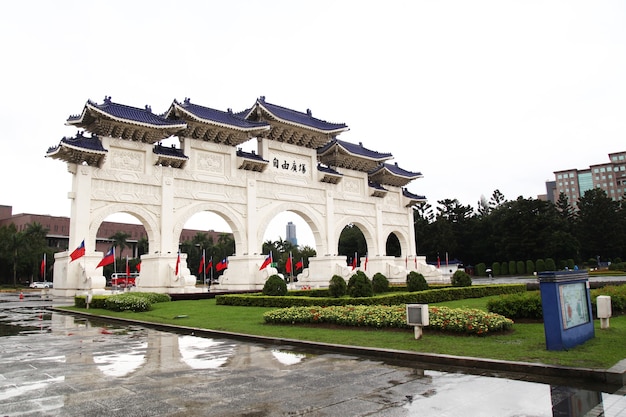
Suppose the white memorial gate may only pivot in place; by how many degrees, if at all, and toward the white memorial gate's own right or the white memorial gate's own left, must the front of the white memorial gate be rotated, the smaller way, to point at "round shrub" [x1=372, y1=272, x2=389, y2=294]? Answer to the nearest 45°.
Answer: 0° — it already faces it

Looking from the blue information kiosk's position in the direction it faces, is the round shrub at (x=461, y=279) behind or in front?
behind

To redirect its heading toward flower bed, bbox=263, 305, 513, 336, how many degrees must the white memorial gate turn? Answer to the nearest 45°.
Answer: approximately 45° to its right

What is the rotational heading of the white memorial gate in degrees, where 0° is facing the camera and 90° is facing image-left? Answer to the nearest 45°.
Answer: approximately 315°

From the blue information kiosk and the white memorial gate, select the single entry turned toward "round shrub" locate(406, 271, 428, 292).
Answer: the white memorial gate

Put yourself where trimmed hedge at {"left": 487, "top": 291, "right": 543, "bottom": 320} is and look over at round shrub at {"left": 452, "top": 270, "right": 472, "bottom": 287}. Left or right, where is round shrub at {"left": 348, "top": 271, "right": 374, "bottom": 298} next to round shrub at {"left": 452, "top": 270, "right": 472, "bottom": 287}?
left

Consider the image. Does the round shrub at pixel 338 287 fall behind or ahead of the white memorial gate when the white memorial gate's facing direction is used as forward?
ahead

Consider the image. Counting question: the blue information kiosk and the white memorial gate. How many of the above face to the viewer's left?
0

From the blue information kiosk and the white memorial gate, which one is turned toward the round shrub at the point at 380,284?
the white memorial gate
